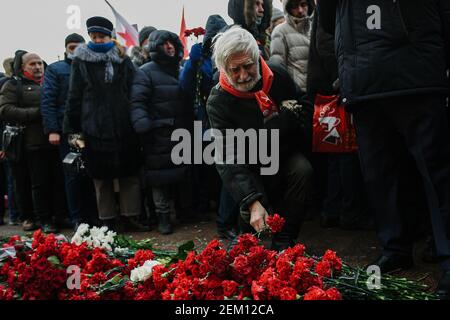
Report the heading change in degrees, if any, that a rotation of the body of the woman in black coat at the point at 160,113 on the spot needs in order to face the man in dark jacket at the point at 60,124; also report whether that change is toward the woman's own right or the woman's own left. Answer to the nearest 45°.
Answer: approximately 135° to the woman's own right

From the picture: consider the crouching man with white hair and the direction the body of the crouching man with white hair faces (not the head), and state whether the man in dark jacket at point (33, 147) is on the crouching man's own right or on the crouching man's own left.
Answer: on the crouching man's own right

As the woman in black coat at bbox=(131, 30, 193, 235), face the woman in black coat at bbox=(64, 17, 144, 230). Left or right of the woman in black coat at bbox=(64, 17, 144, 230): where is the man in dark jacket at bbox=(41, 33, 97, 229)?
right

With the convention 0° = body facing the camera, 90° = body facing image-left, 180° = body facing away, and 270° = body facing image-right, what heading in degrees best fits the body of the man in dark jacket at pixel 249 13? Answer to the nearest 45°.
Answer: approximately 315°

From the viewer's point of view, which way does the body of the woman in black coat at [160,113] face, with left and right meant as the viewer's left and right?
facing the viewer and to the right of the viewer

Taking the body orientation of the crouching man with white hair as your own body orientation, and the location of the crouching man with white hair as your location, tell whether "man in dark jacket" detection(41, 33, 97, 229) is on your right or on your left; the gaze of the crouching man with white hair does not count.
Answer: on your right

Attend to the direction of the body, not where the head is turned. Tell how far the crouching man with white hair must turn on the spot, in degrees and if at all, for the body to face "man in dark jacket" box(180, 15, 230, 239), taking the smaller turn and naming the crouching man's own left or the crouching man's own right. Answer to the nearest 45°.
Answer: approximately 180°

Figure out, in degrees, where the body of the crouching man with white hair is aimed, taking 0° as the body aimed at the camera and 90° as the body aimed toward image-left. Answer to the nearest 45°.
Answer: approximately 0°

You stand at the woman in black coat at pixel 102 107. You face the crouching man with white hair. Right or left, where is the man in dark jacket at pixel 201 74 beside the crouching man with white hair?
left
